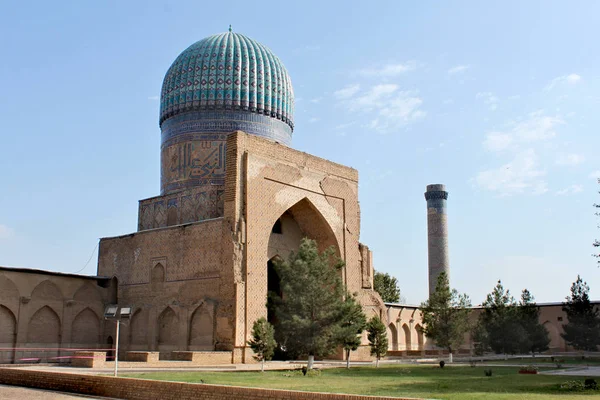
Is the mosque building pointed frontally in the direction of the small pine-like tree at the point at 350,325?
yes

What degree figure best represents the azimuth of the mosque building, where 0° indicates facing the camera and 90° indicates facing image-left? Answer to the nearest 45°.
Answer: approximately 315°

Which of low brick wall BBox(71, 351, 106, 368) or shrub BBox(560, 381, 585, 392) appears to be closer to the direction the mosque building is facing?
the shrub

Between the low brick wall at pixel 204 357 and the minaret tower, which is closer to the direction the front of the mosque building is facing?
the low brick wall

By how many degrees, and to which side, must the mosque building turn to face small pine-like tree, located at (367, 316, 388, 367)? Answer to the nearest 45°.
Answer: approximately 45° to its left
